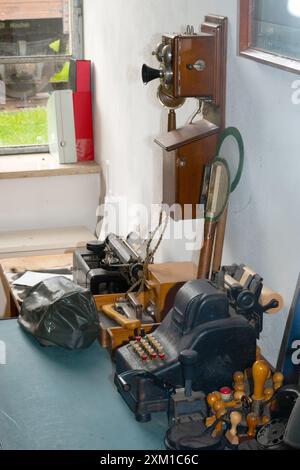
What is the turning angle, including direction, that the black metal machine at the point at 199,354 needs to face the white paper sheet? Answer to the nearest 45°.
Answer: approximately 90° to its right

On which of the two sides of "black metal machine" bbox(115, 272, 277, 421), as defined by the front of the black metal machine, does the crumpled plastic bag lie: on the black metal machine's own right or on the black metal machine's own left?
on the black metal machine's own right

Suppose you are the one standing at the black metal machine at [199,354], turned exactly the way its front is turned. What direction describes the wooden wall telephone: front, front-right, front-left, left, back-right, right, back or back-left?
back-right

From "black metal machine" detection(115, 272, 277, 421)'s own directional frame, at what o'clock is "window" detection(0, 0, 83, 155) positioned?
The window is roughly at 4 o'clock from the black metal machine.

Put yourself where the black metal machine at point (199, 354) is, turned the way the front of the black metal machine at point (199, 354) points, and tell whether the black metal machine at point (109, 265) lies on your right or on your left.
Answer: on your right

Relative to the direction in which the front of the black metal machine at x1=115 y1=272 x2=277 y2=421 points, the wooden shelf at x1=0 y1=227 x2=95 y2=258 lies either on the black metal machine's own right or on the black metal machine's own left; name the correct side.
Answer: on the black metal machine's own right

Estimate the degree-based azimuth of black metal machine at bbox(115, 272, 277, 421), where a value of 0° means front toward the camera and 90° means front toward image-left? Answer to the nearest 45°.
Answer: approximately 45°
